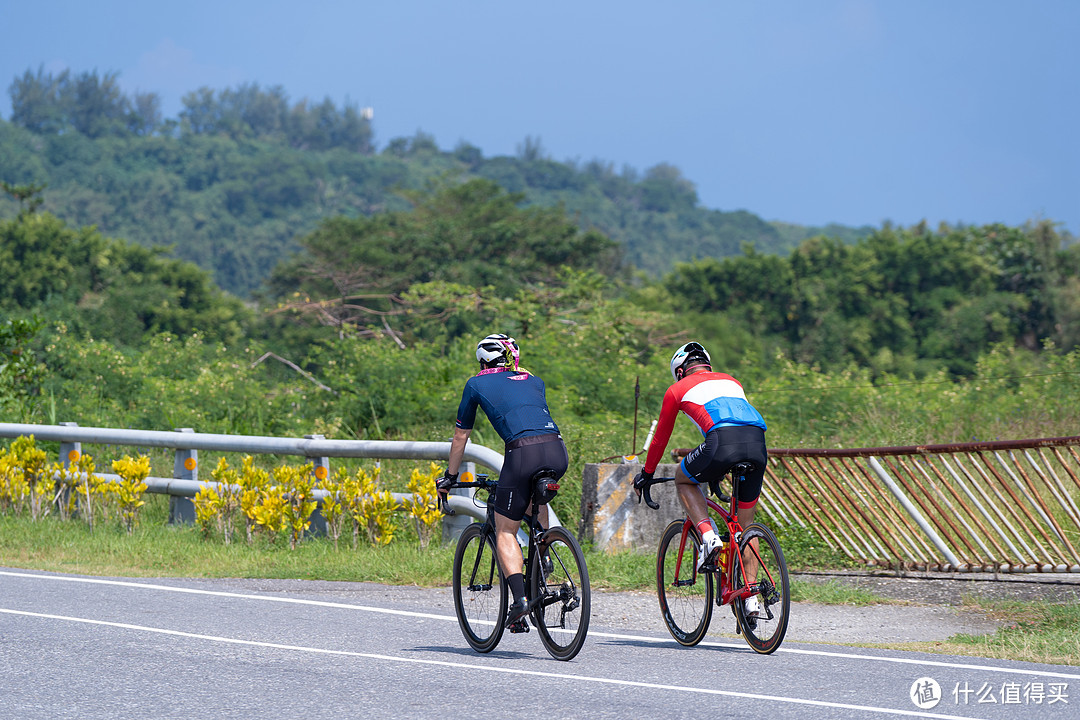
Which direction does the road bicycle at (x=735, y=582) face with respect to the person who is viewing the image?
facing away from the viewer and to the left of the viewer

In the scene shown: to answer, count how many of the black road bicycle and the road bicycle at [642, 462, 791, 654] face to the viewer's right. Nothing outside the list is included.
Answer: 0

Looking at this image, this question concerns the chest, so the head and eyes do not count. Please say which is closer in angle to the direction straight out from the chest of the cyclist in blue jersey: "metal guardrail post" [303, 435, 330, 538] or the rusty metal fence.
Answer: the metal guardrail post

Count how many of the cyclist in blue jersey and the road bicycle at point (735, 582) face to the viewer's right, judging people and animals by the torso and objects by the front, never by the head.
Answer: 0

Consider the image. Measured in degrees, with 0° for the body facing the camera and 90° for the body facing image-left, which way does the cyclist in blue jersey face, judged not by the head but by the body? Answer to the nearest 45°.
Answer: approximately 135°

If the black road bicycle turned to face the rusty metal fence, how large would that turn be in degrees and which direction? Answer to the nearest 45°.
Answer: approximately 90° to its right

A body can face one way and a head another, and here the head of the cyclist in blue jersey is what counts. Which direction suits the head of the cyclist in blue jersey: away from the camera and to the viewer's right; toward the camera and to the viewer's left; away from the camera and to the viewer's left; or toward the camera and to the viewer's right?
away from the camera and to the viewer's left

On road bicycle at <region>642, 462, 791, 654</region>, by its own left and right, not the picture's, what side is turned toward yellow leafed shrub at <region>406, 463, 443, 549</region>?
front

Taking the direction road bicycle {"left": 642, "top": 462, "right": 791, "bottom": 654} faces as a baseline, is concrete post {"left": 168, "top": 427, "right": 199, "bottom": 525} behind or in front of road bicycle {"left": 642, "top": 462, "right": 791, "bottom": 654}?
in front

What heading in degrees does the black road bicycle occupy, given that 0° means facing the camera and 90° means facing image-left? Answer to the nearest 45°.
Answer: approximately 135°
